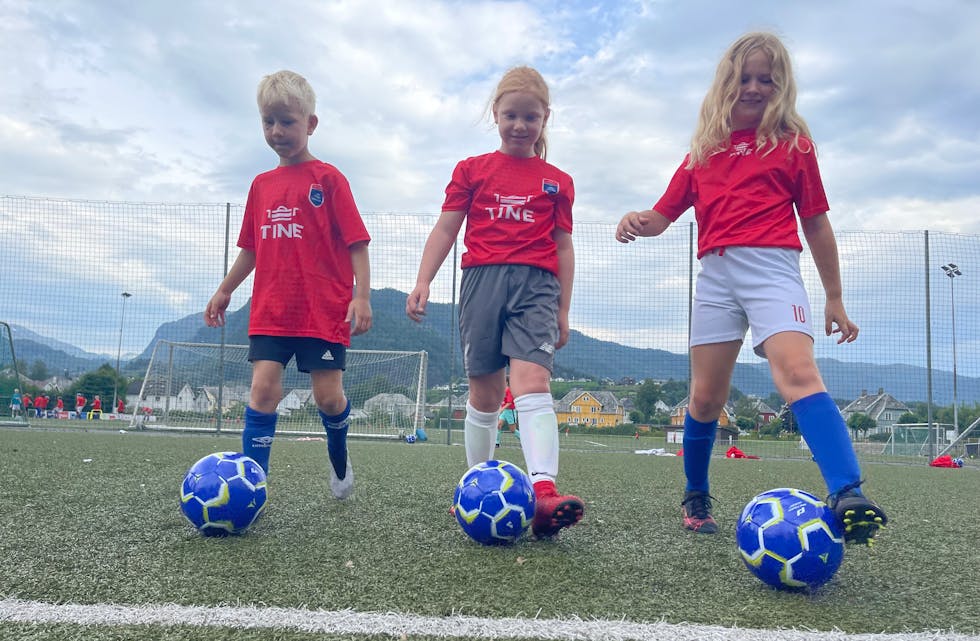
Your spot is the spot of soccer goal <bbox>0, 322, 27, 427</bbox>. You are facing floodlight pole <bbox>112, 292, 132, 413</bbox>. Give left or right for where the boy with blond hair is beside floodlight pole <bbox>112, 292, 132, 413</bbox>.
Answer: right

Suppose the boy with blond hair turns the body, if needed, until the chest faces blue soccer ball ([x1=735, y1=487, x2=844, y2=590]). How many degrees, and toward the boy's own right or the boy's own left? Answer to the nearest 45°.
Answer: approximately 90° to the boy's own left

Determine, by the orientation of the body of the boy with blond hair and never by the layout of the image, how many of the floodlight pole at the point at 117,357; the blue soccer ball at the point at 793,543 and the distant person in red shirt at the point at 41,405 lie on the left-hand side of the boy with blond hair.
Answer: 1

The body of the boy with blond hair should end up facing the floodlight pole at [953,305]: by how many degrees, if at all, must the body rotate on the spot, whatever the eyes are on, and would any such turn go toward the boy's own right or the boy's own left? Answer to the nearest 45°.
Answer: approximately 180°

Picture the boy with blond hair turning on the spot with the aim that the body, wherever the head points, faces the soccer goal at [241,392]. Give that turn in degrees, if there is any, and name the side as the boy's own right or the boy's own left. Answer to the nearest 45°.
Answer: approximately 135° to the boy's own right

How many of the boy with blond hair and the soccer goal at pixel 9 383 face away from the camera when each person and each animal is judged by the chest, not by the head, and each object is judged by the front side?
0
